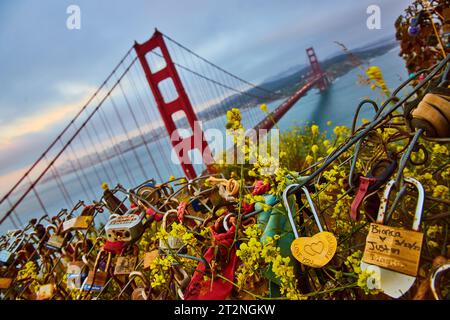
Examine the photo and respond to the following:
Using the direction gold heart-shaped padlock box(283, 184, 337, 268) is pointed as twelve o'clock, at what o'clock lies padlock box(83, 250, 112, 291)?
The padlock is roughly at 4 o'clock from the gold heart-shaped padlock.

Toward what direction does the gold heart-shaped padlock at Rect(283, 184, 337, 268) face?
toward the camera

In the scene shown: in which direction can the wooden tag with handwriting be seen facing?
toward the camera

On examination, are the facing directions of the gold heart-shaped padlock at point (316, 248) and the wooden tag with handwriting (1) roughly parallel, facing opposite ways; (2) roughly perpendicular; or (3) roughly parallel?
roughly parallel

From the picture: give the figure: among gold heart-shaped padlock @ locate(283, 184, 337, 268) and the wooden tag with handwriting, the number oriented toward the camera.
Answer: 2

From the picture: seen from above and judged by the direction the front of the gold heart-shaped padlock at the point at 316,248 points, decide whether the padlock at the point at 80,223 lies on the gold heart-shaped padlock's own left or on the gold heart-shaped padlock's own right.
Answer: on the gold heart-shaped padlock's own right
